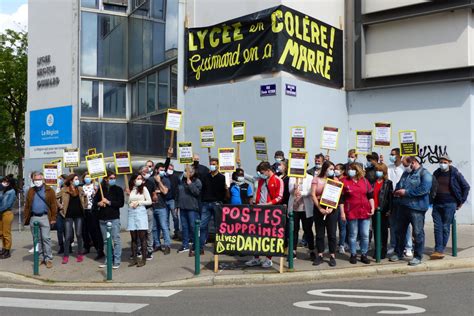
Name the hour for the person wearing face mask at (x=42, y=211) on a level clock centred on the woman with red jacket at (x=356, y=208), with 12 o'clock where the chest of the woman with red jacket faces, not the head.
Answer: The person wearing face mask is roughly at 3 o'clock from the woman with red jacket.

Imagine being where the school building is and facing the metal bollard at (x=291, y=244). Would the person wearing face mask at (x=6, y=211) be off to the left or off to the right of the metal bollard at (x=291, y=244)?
right

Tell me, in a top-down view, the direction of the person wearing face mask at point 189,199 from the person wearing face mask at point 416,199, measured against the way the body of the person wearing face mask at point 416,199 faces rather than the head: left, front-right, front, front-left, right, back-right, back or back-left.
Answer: front-right

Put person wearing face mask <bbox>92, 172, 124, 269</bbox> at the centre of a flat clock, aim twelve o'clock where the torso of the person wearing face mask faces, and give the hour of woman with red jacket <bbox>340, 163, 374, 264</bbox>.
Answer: The woman with red jacket is roughly at 10 o'clock from the person wearing face mask.

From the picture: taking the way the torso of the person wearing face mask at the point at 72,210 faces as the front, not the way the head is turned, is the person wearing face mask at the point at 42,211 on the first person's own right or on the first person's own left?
on the first person's own right

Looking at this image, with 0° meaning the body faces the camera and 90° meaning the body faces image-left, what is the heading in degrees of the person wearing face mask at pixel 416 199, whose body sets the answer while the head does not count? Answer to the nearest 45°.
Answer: approximately 45°

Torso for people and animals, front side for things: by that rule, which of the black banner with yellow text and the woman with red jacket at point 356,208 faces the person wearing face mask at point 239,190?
the black banner with yellow text

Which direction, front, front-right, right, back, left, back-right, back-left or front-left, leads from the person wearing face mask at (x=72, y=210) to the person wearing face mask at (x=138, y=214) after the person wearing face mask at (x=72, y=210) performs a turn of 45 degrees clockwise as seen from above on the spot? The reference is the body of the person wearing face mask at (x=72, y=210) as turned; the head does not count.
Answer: left

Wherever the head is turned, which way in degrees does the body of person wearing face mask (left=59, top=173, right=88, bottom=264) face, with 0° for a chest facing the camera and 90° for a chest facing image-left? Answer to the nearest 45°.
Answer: approximately 0°

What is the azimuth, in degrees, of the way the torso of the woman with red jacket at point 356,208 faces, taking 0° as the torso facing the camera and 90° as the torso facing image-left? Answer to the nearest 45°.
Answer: approximately 0°

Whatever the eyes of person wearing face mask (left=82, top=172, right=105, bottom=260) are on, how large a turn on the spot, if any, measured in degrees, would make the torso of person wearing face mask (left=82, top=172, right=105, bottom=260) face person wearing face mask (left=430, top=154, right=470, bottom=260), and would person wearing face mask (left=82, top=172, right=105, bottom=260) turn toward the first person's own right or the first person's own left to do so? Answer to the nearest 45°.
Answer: approximately 45° to the first person's own left

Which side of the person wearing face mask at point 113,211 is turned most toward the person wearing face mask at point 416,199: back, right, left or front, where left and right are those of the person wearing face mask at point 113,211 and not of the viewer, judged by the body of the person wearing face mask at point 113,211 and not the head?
left
